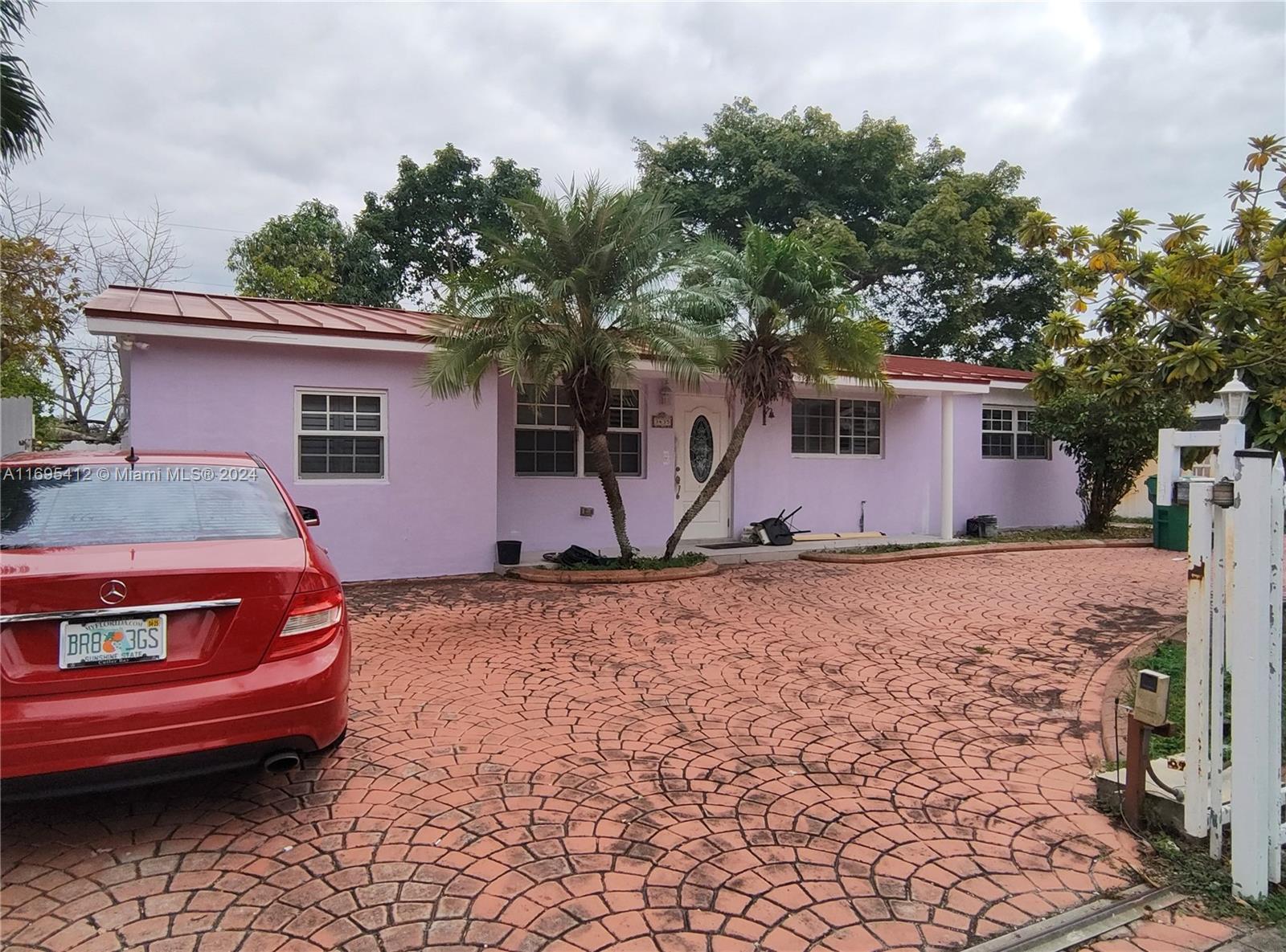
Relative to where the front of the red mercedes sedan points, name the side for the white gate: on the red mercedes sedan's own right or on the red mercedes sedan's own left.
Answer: on the red mercedes sedan's own right

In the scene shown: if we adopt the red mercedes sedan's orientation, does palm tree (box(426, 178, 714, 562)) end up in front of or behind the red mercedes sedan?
in front

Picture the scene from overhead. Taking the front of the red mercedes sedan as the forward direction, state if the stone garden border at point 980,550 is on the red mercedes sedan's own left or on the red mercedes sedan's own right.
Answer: on the red mercedes sedan's own right

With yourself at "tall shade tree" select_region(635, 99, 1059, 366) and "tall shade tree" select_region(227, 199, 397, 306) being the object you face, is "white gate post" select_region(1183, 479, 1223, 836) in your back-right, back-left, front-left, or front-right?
front-left

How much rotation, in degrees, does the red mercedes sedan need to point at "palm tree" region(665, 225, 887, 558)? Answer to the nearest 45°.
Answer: approximately 45° to its right

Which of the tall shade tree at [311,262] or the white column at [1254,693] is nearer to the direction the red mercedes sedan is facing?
the tall shade tree

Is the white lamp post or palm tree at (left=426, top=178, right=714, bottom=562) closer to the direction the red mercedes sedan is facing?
the palm tree

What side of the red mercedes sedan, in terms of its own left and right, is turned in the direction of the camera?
back

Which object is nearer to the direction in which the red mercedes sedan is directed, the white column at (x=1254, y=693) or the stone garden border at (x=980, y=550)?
the stone garden border

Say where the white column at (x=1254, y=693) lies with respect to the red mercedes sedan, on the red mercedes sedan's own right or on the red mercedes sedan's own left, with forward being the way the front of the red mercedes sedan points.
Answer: on the red mercedes sedan's own right

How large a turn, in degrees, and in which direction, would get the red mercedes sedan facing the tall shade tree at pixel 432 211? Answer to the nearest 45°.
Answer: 0° — it already faces it

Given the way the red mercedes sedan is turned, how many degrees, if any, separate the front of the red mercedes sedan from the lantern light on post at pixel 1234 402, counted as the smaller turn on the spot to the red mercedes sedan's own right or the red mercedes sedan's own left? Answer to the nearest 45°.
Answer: approximately 135° to the red mercedes sedan's own right
